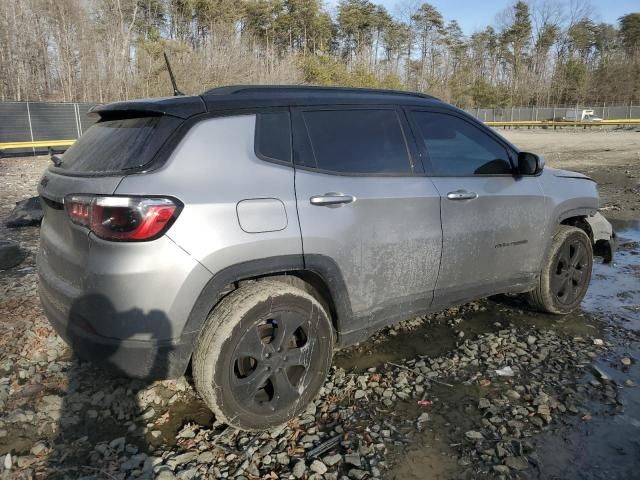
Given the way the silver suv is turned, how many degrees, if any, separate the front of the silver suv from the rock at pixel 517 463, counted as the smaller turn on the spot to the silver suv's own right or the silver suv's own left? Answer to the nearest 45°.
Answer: approximately 45° to the silver suv's own right

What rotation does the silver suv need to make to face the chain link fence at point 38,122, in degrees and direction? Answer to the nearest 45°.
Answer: approximately 90° to its left

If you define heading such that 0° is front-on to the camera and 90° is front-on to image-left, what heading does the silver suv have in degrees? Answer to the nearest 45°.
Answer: approximately 225°

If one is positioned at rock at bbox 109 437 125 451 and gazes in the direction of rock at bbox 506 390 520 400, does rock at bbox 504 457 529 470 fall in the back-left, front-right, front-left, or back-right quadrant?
front-right
